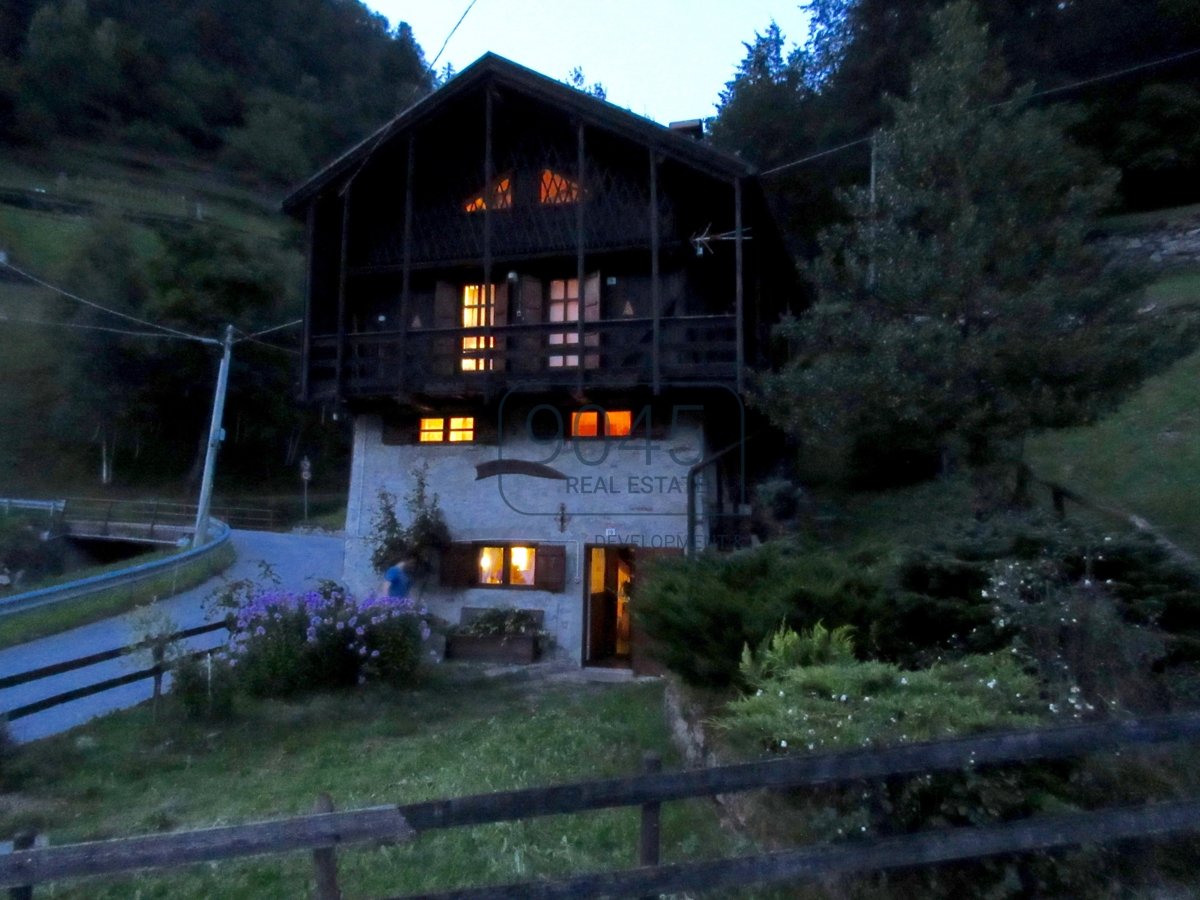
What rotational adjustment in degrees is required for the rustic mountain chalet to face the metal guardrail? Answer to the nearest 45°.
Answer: approximately 135° to its right

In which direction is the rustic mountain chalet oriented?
toward the camera

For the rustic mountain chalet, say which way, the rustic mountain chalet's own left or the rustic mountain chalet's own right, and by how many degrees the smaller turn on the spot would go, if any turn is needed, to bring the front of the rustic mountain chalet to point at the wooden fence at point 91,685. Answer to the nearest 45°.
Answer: approximately 45° to the rustic mountain chalet's own right

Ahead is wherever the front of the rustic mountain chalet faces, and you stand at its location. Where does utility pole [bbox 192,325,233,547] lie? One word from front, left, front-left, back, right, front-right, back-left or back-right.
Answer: back-right
